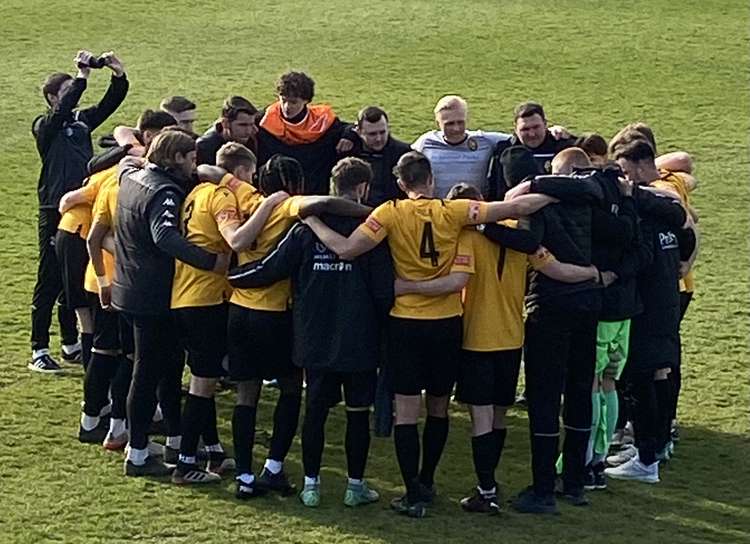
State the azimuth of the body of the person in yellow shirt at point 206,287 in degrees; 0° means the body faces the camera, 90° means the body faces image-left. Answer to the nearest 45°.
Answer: approximately 225°

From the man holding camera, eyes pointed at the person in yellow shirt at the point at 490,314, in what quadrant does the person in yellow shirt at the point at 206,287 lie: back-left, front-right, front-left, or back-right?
front-right

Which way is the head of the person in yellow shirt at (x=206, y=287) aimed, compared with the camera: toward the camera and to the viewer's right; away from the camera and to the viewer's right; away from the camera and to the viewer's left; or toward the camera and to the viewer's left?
away from the camera and to the viewer's right

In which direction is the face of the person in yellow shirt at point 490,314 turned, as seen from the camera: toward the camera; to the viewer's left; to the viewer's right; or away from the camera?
away from the camera

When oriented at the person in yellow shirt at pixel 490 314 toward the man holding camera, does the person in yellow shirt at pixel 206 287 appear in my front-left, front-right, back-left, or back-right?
front-left

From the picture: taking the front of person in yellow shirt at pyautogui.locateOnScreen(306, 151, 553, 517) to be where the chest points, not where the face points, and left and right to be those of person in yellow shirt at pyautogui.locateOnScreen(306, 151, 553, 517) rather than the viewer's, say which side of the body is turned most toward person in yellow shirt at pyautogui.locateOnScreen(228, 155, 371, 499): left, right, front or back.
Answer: left

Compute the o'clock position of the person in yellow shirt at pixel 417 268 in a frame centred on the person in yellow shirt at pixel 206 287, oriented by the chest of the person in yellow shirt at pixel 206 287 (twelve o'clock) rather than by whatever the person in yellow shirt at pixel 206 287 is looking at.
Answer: the person in yellow shirt at pixel 417 268 is roughly at 2 o'clock from the person in yellow shirt at pixel 206 287.

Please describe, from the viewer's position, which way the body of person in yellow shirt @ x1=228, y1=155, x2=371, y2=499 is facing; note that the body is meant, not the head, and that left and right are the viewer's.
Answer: facing away from the viewer and to the right of the viewer

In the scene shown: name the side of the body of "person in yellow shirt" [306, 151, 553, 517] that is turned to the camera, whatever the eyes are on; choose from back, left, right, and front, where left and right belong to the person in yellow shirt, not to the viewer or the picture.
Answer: back

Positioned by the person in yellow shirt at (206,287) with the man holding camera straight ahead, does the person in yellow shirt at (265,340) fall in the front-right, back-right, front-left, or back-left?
back-right

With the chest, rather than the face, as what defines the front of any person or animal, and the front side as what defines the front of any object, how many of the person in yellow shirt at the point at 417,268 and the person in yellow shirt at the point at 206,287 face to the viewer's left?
0

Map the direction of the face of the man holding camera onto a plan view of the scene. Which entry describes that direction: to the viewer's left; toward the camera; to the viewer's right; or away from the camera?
to the viewer's right
